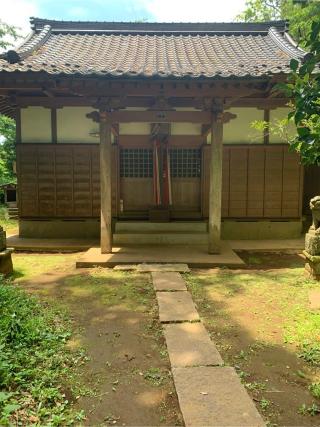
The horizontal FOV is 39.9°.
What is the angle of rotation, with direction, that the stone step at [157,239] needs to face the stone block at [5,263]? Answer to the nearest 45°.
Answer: approximately 45° to its right

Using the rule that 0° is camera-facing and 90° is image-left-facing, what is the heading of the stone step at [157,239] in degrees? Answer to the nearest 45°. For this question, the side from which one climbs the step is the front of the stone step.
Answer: approximately 0°

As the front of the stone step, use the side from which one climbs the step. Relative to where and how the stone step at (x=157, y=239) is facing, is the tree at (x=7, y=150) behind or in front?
behind

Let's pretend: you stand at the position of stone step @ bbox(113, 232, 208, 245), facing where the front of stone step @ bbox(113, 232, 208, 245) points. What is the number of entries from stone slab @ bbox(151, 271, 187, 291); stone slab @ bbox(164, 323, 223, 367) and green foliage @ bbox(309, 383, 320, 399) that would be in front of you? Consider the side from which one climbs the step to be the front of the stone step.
3

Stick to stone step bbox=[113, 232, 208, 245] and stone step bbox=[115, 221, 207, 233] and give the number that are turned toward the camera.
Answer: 2

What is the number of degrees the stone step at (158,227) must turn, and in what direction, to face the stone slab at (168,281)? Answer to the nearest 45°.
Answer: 0° — it already faces it

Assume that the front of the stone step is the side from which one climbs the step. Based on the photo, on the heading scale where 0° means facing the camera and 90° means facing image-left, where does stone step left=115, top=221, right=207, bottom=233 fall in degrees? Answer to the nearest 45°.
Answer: approximately 0°
